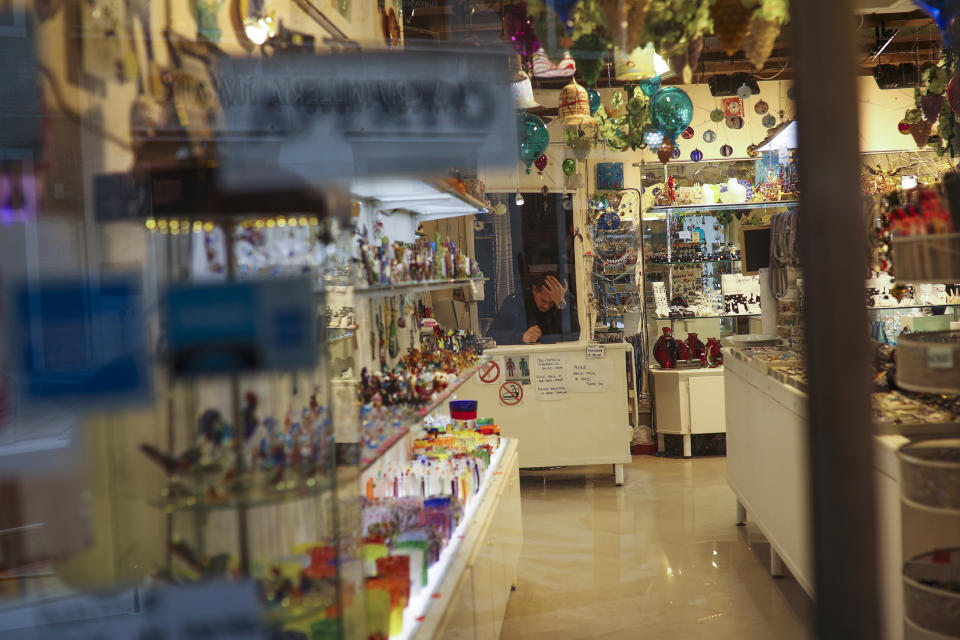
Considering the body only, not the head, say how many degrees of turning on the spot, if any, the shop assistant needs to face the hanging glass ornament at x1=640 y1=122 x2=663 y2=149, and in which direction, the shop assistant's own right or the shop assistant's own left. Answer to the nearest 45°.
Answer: approximately 45° to the shop assistant's own left

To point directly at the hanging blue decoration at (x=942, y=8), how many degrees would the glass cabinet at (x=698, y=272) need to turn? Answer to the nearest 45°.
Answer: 0° — it already faces it

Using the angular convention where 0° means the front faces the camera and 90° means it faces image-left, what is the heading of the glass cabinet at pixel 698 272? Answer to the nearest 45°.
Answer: approximately 0°

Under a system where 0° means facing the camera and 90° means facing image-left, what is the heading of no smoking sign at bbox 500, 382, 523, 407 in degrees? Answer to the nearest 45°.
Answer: approximately 0°

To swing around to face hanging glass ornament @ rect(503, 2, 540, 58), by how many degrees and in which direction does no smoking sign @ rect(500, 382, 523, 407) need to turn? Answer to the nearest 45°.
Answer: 0° — it already faces it

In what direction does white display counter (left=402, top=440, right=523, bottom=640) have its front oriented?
to the viewer's right

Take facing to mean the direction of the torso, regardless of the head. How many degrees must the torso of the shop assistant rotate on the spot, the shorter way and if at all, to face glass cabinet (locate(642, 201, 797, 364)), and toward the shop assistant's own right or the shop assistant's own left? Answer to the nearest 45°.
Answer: approximately 135° to the shop assistant's own left
